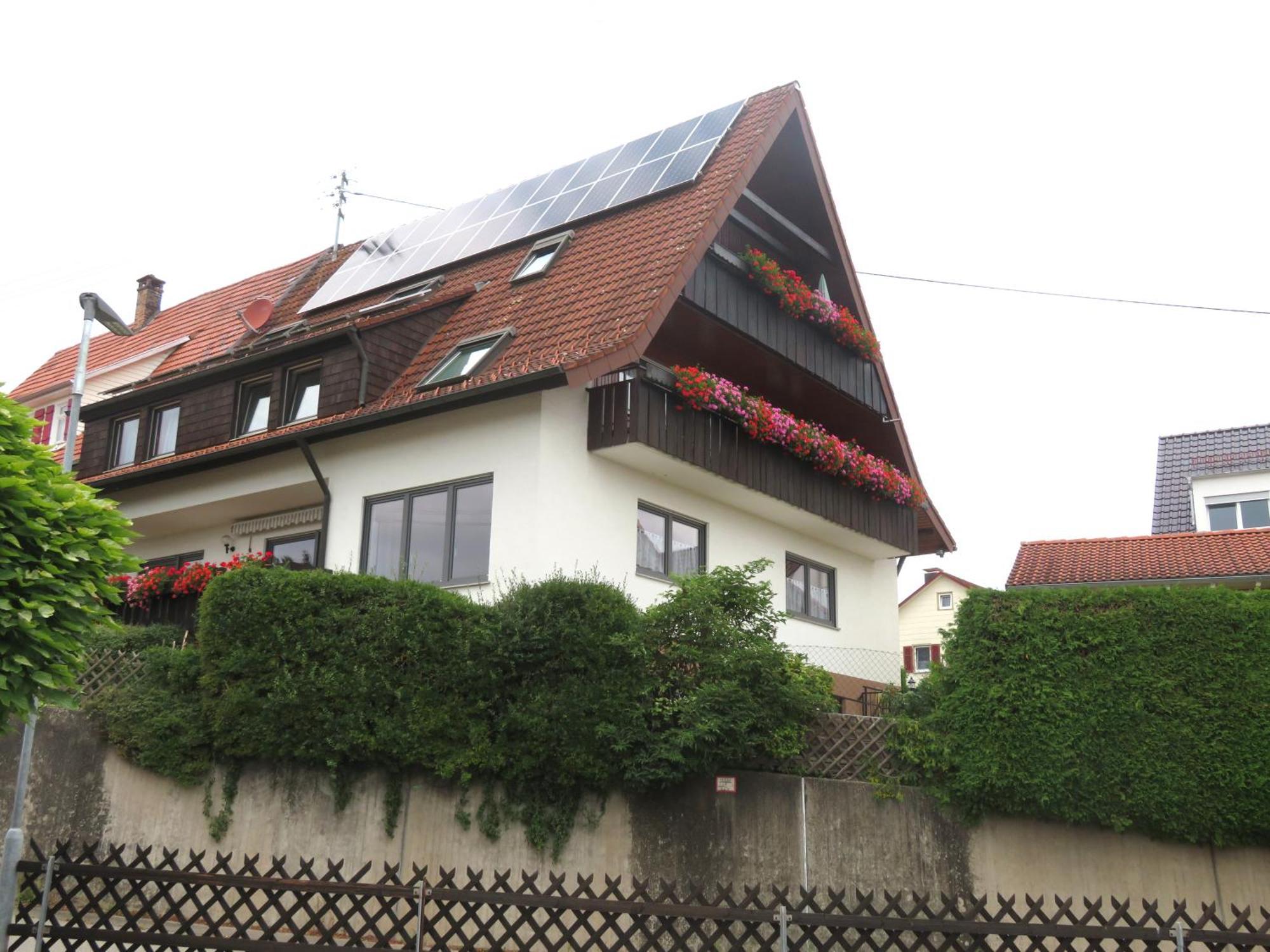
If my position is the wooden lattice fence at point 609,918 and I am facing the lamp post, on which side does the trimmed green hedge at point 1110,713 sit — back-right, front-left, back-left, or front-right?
back-right

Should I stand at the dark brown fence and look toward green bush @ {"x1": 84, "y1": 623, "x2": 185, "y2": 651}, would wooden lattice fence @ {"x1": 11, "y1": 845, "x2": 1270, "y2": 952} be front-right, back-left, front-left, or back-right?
front-left

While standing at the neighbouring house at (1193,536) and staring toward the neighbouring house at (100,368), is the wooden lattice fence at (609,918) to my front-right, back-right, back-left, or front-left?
front-left
